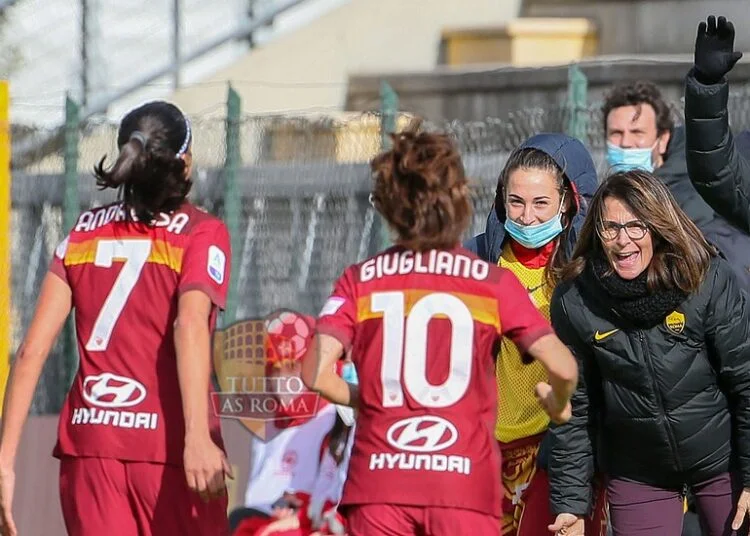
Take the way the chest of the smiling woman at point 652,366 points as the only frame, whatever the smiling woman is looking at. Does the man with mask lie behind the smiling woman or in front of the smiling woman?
behind

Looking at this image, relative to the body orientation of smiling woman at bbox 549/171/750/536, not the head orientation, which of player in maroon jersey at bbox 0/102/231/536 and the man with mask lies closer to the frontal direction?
the player in maroon jersey

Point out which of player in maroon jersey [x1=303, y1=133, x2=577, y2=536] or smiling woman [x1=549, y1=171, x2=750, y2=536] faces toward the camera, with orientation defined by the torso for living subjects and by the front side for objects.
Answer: the smiling woman

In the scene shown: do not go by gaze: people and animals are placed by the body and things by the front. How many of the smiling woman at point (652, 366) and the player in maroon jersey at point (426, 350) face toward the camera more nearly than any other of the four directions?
1

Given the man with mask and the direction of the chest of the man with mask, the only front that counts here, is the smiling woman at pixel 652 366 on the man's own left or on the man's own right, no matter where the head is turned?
on the man's own left

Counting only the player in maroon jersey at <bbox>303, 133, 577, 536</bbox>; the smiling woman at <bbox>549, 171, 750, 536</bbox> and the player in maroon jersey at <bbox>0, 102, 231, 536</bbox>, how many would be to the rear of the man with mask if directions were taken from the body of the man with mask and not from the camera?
0

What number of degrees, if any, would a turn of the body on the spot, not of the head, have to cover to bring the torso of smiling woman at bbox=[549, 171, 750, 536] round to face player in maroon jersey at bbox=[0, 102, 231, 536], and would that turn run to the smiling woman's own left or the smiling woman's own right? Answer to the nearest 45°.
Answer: approximately 90° to the smiling woman's own right

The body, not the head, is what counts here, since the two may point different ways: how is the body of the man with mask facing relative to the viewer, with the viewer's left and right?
facing the viewer and to the left of the viewer

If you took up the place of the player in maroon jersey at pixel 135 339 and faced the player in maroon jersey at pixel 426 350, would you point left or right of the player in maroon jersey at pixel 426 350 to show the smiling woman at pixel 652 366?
left

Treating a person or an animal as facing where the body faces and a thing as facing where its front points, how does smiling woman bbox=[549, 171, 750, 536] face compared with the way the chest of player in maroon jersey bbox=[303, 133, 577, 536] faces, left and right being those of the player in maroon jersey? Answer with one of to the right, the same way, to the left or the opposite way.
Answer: the opposite way

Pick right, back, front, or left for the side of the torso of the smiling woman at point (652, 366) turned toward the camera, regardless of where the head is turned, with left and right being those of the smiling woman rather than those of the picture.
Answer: front

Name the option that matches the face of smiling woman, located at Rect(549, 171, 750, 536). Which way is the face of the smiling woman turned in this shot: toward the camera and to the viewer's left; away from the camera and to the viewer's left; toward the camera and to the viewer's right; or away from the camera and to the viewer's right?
toward the camera and to the viewer's left

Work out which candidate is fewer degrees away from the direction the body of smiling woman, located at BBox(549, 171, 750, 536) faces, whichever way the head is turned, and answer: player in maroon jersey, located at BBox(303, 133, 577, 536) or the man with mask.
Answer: the player in maroon jersey

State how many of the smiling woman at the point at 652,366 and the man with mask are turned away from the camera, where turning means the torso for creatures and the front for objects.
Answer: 0

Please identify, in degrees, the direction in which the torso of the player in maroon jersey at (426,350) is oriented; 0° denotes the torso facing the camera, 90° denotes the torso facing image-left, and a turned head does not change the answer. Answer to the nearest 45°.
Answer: approximately 180°

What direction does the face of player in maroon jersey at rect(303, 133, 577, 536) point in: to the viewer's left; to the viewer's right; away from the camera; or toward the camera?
away from the camera
